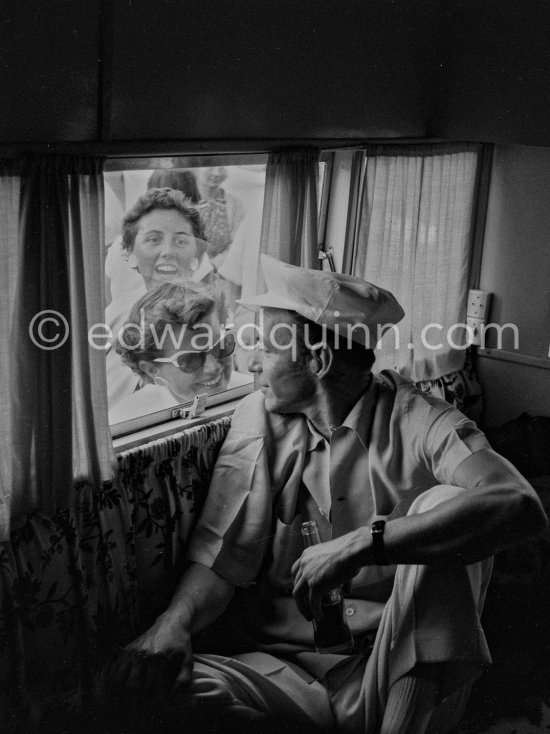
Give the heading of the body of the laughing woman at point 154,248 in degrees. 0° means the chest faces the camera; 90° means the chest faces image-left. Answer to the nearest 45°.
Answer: approximately 0°

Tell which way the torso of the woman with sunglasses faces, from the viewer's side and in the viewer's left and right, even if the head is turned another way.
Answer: facing the viewer and to the right of the viewer

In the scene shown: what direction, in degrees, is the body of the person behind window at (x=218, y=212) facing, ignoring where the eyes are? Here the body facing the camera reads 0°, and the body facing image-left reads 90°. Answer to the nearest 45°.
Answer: approximately 0°

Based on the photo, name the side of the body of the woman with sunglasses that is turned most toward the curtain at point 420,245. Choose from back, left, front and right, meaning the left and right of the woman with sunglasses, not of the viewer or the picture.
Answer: left

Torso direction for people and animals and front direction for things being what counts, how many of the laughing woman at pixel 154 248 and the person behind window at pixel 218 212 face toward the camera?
2
